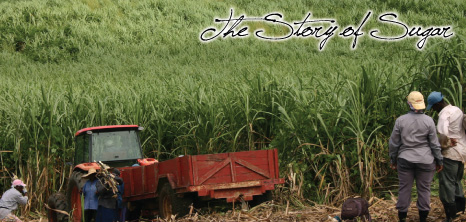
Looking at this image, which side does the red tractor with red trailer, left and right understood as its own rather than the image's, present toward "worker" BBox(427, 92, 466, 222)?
back

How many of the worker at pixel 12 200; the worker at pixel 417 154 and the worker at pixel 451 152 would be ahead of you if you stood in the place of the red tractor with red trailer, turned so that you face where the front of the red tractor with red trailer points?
1

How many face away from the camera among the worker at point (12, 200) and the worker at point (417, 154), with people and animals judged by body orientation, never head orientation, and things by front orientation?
1

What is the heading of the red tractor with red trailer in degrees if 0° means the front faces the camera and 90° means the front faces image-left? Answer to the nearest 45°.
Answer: approximately 135°

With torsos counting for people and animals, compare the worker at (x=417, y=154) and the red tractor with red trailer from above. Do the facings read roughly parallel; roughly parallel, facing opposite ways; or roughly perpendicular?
roughly perpendicular

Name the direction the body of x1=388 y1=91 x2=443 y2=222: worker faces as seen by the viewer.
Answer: away from the camera

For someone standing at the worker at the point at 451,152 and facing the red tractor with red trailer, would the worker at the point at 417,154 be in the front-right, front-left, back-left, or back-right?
front-left

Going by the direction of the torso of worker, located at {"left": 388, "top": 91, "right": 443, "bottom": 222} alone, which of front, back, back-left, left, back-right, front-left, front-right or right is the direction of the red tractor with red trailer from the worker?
left

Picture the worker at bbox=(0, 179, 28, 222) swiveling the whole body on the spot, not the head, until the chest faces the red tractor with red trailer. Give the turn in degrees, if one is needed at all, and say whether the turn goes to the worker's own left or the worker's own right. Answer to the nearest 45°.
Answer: approximately 45° to the worker's own right

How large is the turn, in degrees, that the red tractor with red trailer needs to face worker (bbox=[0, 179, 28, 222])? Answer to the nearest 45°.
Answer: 0° — it already faces them

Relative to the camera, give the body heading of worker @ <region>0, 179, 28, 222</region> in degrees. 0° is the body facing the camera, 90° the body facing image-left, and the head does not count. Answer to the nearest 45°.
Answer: approximately 270°

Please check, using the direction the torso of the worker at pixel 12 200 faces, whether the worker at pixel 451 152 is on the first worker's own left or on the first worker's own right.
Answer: on the first worker's own right

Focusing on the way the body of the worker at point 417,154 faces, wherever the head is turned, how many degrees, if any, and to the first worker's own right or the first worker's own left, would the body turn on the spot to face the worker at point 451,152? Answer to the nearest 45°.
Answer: approximately 45° to the first worker's own right

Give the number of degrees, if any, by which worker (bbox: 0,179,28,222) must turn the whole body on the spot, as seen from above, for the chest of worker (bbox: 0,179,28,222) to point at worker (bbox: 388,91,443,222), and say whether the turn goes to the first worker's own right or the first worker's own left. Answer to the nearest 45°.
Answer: approximately 45° to the first worker's own right
